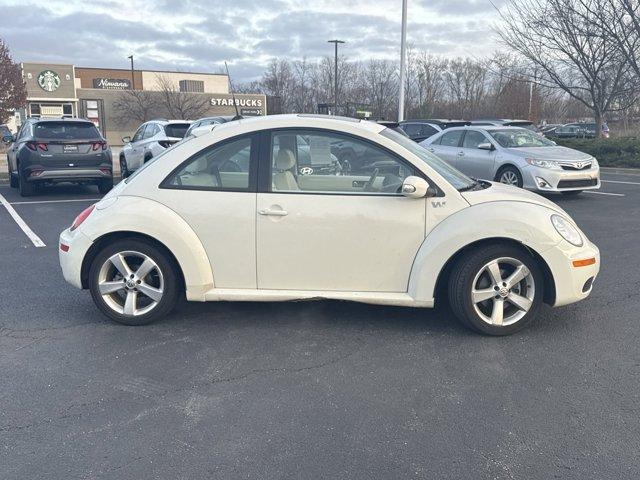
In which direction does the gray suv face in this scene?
away from the camera

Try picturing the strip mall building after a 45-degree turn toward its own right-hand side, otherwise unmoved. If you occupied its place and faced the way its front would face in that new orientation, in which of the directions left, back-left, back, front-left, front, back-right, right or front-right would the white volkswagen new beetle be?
front-left

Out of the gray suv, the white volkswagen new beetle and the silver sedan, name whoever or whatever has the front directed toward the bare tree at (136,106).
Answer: the gray suv

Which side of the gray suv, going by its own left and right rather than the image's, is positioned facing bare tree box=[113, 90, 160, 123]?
front

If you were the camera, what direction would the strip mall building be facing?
facing the viewer

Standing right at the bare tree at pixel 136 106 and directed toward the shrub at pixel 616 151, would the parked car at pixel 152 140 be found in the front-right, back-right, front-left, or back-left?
front-right

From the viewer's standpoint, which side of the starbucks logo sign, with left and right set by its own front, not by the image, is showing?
front

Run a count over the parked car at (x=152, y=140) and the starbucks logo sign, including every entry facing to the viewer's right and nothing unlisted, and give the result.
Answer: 0

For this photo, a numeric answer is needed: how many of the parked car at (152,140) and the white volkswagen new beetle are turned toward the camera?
0

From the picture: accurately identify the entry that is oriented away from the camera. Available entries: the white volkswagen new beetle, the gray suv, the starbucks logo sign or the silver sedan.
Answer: the gray suv

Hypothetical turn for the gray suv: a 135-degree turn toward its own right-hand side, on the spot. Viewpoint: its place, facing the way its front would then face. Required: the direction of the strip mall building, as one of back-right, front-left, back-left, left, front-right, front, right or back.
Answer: back-left

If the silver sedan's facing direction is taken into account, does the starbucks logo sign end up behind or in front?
behind

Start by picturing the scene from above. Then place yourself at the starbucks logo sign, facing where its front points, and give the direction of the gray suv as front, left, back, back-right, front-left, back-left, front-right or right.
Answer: front

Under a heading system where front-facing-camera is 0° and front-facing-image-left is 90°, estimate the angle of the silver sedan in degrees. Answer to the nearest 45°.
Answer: approximately 315°

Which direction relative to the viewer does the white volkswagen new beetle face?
to the viewer's right

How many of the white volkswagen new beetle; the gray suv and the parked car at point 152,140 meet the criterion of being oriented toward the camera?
0

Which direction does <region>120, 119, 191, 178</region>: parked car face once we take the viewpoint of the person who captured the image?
facing away from the viewer and to the left of the viewer

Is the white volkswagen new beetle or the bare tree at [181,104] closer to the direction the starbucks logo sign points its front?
the white volkswagen new beetle

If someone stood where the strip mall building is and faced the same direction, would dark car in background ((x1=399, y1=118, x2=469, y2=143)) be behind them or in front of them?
in front
